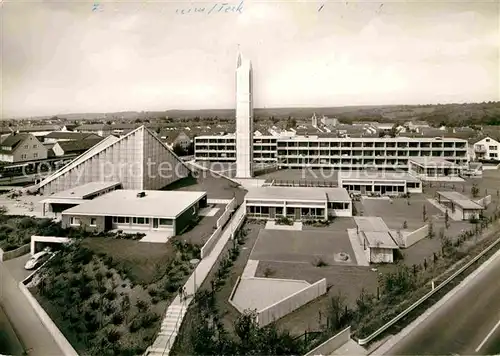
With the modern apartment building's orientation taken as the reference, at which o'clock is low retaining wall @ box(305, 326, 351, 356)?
The low retaining wall is roughly at 12 o'clock from the modern apartment building.

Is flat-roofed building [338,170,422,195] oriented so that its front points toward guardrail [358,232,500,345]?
yes

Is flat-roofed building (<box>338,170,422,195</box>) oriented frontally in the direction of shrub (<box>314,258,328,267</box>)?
yes

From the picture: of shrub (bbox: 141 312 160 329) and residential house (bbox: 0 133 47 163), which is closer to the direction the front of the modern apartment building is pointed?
the shrub

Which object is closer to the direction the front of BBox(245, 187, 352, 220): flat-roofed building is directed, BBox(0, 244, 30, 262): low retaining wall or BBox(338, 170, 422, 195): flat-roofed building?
the low retaining wall

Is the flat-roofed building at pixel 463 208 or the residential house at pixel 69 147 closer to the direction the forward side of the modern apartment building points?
the flat-roofed building

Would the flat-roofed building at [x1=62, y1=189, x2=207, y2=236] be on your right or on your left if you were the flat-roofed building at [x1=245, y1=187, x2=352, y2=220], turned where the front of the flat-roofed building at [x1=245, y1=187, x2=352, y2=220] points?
on your right

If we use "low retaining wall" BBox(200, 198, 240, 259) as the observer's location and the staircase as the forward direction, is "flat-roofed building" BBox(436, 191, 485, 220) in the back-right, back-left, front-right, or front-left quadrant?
back-left

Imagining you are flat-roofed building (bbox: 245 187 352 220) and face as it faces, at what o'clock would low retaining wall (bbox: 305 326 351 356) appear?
The low retaining wall is roughly at 12 o'clock from the flat-roofed building.
